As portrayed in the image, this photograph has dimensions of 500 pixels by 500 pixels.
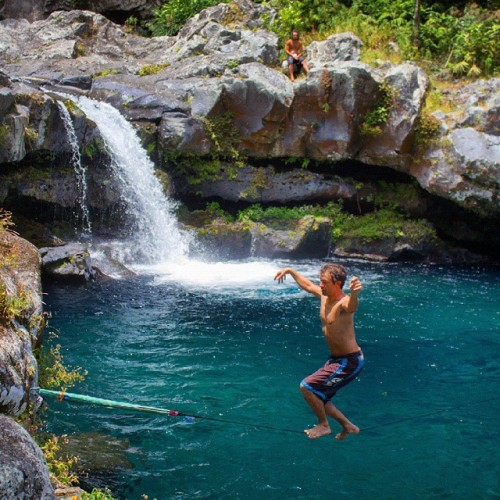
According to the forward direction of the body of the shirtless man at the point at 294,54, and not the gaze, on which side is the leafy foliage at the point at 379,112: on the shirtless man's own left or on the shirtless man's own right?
on the shirtless man's own left

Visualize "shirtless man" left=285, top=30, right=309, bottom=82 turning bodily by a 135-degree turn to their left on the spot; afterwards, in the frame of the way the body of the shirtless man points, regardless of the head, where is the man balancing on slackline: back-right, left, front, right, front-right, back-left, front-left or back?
back-right

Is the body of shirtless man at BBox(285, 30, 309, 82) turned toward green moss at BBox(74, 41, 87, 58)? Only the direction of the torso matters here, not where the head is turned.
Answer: no

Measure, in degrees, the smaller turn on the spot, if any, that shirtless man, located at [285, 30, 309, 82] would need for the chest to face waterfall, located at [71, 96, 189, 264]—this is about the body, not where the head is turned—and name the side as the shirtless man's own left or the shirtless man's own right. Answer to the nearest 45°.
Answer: approximately 45° to the shirtless man's own right

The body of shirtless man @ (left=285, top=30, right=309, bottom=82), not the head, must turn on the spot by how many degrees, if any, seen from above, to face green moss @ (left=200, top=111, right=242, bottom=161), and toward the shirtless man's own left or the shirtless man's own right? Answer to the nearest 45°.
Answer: approximately 45° to the shirtless man's own right

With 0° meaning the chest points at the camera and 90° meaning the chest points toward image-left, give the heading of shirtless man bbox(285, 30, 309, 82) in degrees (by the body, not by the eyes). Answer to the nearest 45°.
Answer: approximately 0°

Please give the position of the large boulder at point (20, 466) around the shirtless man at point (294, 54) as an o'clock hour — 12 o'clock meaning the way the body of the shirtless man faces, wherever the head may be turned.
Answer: The large boulder is roughly at 12 o'clock from the shirtless man.

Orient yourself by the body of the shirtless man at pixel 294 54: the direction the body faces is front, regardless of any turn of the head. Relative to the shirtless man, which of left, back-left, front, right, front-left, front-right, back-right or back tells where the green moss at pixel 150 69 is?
right

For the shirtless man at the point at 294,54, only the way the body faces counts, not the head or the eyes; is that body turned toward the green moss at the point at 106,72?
no
